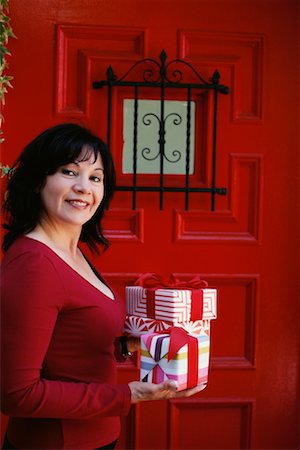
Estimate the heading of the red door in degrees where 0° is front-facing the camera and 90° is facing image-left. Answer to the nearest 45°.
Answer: approximately 0°
